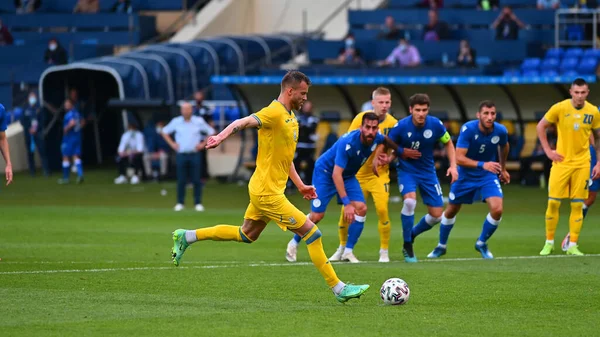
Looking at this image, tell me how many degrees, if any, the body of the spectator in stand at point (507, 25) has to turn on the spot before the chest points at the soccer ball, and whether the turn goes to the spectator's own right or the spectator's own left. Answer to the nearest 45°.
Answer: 0° — they already face it

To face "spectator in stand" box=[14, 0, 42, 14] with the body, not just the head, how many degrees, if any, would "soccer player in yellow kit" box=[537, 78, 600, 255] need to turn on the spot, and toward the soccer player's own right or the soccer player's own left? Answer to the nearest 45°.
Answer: approximately 135° to the soccer player's own right

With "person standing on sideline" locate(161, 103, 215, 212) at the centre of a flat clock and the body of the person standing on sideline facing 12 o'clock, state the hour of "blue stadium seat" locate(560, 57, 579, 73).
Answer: The blue stadium seat is roughly at 8 o'clock from the person standing on sideline.

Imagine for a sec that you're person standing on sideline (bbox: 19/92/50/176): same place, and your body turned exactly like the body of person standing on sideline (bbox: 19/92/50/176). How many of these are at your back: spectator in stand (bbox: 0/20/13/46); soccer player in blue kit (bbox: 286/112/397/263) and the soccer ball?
1

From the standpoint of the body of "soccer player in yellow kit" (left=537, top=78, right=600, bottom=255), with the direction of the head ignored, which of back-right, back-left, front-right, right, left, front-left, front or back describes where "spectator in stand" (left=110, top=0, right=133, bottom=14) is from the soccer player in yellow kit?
back-right

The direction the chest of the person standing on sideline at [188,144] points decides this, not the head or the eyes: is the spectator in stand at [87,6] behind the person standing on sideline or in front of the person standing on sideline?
behind

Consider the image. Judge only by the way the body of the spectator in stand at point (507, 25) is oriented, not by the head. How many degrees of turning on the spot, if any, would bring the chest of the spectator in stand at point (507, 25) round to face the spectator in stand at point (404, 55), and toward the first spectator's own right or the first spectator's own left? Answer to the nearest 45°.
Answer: approximately 45° to the first spectator's own right

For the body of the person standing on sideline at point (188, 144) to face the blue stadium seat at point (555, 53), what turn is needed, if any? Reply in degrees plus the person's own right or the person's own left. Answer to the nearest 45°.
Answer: approximately 135° to the person's own left

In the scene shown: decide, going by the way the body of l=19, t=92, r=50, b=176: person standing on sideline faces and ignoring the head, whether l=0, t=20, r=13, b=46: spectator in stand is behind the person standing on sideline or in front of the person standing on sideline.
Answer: behind

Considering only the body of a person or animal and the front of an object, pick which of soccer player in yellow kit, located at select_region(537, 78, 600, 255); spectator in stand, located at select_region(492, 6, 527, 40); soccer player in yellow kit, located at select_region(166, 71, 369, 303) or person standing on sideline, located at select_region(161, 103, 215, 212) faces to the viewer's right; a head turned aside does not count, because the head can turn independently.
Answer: soccer player in yellow kit, located at select_region(166, 71, 369, 303)
